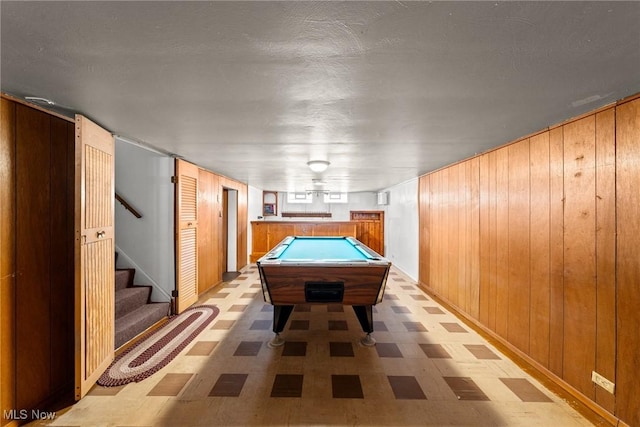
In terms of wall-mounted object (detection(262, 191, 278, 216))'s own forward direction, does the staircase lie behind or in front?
in front

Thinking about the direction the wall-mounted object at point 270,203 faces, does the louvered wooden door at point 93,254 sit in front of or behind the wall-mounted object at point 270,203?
in front

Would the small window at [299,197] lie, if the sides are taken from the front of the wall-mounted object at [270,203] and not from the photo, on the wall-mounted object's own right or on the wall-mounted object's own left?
on the wall-mounted object's own left

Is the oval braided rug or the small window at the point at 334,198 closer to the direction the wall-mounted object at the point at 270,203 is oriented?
the oval braided rug

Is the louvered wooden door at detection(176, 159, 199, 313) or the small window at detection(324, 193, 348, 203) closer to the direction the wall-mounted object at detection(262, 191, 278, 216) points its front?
the louvered wooden door

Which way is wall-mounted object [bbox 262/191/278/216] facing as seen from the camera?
toward the camera

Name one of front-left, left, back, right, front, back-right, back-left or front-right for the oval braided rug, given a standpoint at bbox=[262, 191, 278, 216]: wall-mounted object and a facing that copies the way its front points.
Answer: front

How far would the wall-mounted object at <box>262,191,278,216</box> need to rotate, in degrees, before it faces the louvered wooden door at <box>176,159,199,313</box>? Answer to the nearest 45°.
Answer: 0° — it already faces it

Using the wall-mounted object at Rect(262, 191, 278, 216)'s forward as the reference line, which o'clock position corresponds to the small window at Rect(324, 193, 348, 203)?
The small window is roughly at 9 o'clock from the wall-mounted object.

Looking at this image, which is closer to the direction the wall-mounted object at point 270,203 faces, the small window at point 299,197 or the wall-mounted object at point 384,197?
the wall-mounted object

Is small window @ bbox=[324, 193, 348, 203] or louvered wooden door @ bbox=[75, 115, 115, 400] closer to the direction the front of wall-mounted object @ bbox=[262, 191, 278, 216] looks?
the louvered wooden door

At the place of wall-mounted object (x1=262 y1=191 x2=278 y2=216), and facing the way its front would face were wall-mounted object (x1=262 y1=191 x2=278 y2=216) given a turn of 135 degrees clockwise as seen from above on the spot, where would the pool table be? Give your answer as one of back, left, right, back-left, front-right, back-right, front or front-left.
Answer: back-left
